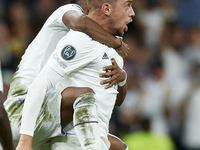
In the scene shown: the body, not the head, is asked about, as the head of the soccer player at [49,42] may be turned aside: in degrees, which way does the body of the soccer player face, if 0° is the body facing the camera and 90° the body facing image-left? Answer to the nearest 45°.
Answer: approximately 270°

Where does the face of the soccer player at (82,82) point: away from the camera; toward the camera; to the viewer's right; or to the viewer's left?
to the viewer's right
